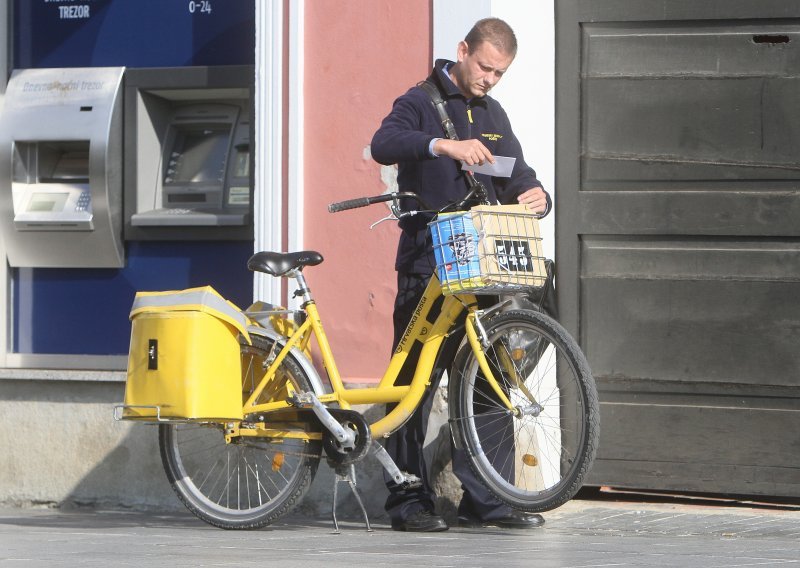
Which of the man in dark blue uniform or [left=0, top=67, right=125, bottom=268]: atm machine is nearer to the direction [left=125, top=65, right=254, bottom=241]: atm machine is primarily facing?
the man in dark blue uniform

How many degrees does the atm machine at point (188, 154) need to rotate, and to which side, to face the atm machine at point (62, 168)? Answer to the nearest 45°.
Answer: approximately 90° to its right

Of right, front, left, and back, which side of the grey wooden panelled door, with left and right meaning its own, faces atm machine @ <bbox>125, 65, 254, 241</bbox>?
right

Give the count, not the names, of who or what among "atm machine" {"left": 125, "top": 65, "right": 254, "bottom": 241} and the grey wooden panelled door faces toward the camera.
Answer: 2

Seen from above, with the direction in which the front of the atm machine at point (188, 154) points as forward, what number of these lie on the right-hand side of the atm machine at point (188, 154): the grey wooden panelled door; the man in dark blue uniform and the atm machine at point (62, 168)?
1

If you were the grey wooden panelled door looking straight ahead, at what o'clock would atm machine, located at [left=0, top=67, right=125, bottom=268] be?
The atm machine is roughly at 3 o'clock from the grey wooden panelled door.

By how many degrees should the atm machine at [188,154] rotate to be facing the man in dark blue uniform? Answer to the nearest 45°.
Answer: approximately 45° to its left

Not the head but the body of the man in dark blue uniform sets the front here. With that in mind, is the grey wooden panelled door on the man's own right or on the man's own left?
on the man's own left

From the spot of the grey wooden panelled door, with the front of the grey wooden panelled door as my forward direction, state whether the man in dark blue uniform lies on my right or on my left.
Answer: on my right
